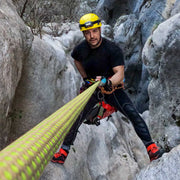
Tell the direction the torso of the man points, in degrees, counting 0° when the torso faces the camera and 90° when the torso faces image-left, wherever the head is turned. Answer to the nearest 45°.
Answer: approximately 0°
